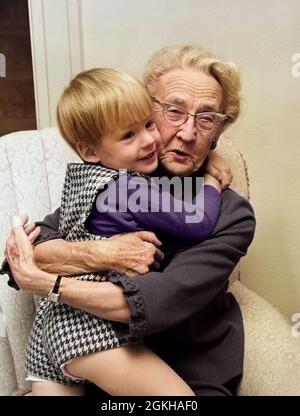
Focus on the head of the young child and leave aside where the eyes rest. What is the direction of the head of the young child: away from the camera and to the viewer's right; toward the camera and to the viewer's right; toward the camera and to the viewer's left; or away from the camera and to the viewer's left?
toward the camera and to the viewer's right

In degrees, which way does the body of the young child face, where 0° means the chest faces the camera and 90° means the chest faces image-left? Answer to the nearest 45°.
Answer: approximately 270°

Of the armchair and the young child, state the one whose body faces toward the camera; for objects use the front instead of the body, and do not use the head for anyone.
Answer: the armchair

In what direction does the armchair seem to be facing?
toward the camera

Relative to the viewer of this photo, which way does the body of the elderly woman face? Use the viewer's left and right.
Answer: facing the viewer and to the left of the viewer

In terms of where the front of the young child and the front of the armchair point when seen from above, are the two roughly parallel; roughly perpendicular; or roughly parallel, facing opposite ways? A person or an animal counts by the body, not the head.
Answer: roughly perpendicular
